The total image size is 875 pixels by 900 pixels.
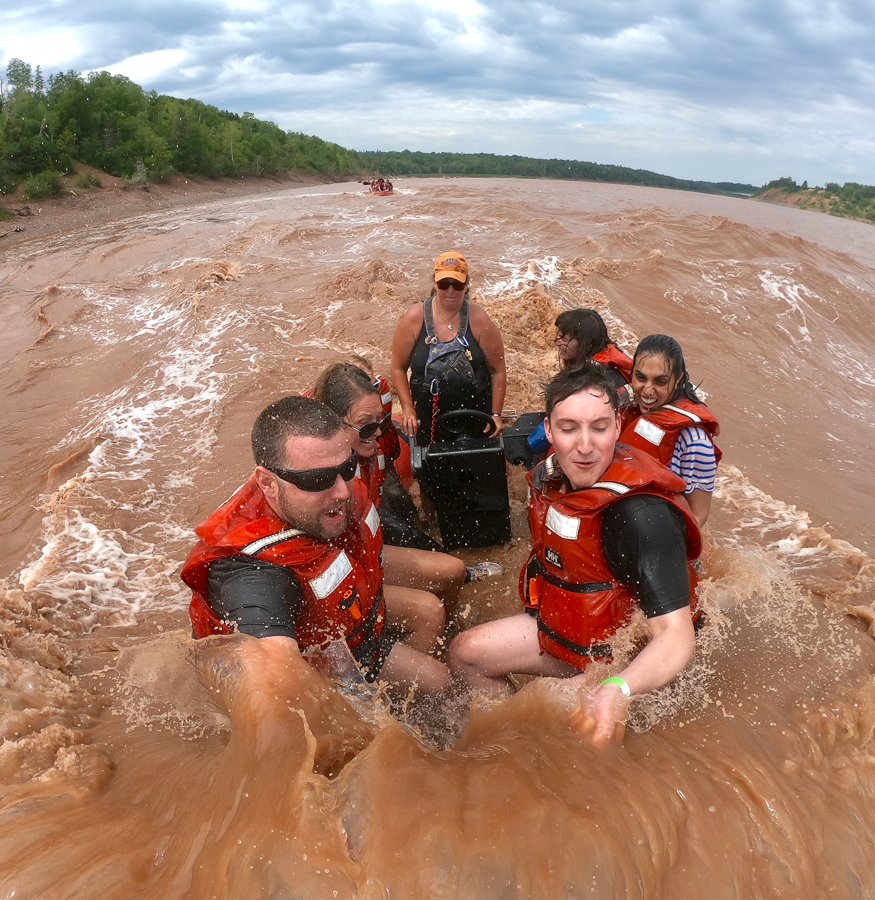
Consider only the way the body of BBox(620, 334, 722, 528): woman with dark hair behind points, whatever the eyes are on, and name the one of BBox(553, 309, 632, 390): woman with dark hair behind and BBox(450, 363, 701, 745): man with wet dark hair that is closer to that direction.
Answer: the man with wet dark hair

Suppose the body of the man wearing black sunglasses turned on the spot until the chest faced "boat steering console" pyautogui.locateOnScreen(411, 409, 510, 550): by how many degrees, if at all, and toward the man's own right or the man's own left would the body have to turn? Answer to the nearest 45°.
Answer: approximately 90° to the man's own left

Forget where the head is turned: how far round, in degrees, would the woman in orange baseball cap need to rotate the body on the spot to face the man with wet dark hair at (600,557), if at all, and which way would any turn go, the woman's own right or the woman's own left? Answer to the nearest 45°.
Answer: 0° — they already face them

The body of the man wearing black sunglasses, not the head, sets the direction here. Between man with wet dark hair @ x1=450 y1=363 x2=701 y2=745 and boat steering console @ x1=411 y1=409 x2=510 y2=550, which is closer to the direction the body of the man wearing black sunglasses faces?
the man with wet dark hair

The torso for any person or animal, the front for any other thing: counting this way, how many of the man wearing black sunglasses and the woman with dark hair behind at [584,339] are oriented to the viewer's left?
1

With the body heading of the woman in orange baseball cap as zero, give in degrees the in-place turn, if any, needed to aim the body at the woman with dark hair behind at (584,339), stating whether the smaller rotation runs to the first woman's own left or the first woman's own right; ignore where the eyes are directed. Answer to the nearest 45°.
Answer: approximately 45° to the first woman's own left

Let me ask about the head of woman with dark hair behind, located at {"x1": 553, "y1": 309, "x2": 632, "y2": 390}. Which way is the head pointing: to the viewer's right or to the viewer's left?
to the viewer's left

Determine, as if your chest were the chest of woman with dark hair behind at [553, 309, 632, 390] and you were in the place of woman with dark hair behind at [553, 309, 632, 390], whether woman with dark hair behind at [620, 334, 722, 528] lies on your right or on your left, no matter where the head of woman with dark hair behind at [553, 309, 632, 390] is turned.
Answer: on your left

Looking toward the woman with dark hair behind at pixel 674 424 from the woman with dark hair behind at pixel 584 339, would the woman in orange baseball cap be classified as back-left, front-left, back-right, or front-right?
back-right

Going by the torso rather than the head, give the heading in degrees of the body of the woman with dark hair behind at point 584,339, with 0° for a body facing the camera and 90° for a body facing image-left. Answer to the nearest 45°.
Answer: approximately 90°
